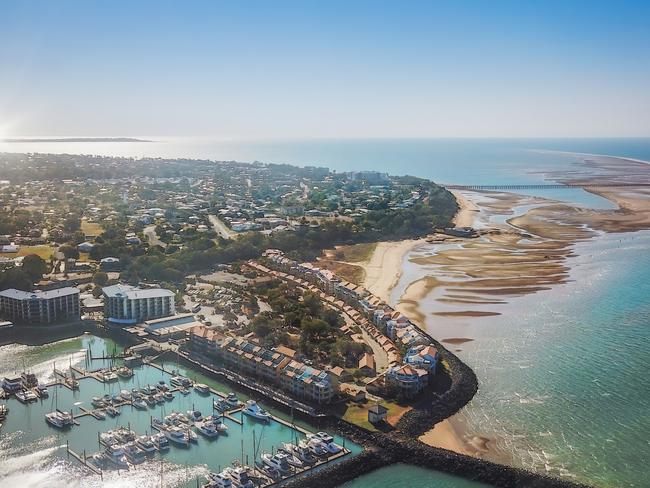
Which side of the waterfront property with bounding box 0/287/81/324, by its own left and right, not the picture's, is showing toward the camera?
front

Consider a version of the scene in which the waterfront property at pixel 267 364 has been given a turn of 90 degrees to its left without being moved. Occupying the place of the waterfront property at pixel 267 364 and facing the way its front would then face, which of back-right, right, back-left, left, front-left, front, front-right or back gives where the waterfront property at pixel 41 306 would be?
back

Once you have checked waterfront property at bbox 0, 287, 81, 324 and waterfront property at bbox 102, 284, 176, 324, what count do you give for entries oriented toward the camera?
2

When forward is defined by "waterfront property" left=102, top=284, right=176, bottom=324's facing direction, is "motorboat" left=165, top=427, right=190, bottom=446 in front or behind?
in front

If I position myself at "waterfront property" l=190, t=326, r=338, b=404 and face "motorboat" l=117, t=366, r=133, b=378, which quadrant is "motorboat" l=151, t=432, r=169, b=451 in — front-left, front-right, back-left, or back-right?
front-left

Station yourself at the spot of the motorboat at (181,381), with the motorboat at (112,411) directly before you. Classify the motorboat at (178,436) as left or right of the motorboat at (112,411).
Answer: left
